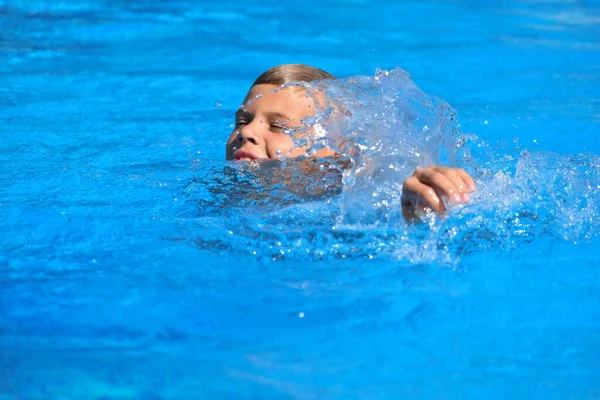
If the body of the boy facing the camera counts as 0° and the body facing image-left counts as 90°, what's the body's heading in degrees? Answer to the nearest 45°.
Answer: approximately 45°
